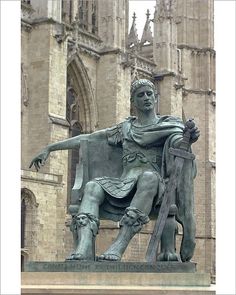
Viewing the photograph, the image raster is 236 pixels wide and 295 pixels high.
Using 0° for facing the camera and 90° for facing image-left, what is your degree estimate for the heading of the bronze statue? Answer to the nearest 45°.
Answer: approximately 45°
